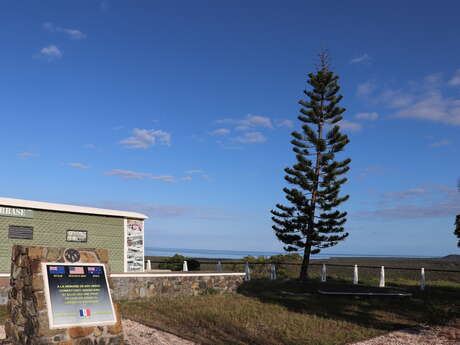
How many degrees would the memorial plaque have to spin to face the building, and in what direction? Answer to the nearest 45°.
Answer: approximately 180°

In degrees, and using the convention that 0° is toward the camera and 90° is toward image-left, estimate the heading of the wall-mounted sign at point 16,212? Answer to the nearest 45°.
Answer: approximately 315°

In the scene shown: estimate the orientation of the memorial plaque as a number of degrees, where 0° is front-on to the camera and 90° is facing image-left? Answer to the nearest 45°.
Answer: approximately 0°

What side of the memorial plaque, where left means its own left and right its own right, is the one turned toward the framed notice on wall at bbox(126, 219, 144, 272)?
back
